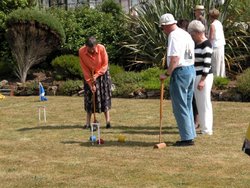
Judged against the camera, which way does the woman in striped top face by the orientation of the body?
to the viewer's left

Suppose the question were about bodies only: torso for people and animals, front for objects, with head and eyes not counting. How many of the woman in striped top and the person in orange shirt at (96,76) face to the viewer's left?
1

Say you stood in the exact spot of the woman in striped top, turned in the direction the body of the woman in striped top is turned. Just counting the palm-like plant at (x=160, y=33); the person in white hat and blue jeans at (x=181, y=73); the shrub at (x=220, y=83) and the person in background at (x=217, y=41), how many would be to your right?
3

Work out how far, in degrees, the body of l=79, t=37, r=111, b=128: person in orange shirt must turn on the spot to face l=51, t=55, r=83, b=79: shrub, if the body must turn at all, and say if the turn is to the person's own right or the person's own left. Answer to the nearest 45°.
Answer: approximately 180°

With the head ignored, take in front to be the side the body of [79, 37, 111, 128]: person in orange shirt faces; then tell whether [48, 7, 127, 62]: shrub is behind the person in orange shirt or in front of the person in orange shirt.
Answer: behind

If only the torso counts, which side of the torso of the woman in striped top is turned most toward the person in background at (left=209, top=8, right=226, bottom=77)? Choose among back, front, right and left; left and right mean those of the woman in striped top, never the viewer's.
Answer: right

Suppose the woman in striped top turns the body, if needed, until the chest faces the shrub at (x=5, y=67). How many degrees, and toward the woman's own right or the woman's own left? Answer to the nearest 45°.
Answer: approximately 45° to the woman's own right

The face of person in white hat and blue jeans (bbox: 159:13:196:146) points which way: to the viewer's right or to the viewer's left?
to the viewer's left

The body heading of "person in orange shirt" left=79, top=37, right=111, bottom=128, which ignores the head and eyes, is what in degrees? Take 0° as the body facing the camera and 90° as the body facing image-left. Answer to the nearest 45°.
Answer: approximately 0°
